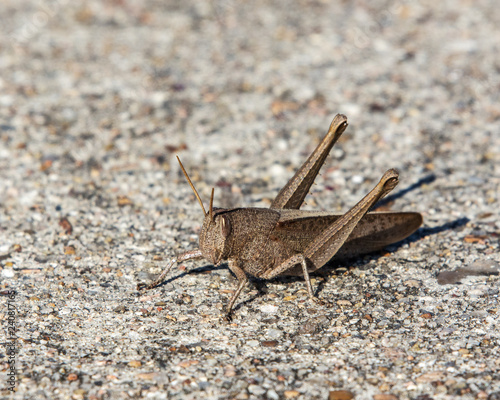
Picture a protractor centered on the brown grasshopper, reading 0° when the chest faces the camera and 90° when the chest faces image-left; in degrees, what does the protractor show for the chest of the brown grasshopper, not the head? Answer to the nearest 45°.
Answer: approximately 45°
